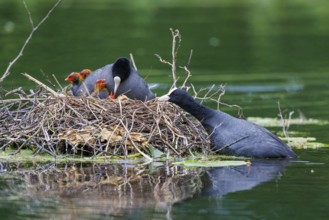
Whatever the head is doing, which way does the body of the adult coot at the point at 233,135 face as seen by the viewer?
to the viewer's left

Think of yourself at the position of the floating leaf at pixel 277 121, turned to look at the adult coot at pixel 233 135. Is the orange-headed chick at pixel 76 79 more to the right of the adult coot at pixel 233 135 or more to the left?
right
